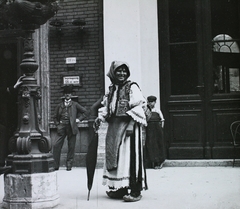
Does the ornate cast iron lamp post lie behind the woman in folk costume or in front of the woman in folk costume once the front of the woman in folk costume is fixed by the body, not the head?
in front

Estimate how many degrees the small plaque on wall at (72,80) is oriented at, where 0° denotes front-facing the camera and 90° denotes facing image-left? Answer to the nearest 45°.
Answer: approximately 0°

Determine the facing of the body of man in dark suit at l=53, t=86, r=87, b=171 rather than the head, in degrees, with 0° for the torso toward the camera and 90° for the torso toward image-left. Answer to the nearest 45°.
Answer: approximately 0°

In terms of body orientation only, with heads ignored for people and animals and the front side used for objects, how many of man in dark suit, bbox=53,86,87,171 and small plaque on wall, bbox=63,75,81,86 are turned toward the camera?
2

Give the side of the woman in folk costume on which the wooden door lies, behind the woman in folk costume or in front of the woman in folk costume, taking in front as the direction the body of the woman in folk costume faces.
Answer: behind

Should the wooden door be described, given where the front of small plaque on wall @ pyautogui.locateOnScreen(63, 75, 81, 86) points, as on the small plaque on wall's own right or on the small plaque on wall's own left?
on the small plaque on wall's own left
